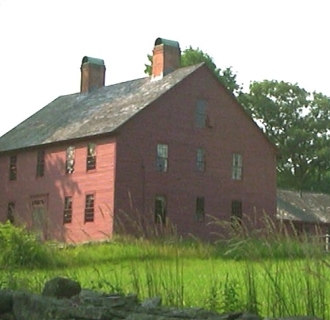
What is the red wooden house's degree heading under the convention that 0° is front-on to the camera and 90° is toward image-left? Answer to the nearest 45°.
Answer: approximately 45°

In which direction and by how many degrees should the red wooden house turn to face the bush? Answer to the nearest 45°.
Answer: approximately 45° to its left

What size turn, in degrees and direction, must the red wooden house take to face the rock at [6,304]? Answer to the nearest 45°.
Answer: approximately 45° to its left
